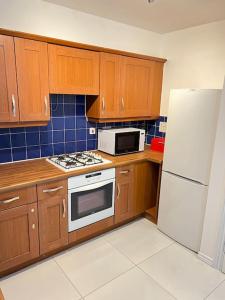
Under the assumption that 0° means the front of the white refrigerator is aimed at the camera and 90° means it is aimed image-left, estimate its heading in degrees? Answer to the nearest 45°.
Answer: approximately 45°

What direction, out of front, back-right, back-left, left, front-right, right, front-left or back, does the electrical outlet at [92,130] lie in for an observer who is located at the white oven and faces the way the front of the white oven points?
back-left

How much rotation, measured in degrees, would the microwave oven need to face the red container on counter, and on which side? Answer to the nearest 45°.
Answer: approximately 90° to its left

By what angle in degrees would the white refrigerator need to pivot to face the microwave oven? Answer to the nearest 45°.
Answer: approximately 45° to its right

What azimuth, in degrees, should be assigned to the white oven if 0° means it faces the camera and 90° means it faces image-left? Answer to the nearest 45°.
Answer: approximately 315°

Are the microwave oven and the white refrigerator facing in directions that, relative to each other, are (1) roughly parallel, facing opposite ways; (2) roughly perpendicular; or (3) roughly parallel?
roughly perpendicular

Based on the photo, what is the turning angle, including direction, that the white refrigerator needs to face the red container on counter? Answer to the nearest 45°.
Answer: approximately 90° to its right

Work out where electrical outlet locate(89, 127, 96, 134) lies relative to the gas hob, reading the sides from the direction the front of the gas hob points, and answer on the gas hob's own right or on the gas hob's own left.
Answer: on the gas hob's own left

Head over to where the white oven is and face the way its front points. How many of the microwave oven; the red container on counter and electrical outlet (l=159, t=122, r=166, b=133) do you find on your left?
3

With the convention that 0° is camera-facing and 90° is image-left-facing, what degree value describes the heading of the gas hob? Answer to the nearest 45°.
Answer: approximately 315°
